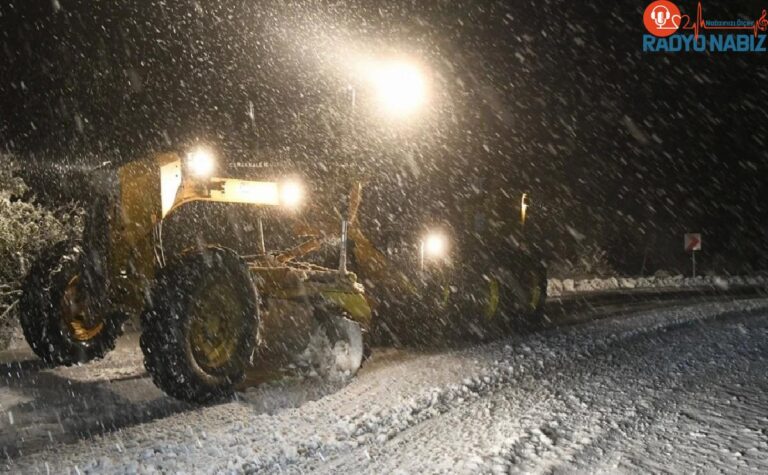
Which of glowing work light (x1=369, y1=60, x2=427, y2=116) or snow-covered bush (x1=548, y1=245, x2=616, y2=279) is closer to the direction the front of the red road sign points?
the glowing work light

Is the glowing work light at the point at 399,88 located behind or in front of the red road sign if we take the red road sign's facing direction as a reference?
in front

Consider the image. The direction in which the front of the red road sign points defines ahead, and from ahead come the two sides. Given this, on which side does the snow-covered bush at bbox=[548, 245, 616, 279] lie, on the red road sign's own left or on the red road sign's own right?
on the red road sign's own right

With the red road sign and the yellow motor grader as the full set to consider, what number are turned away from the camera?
0

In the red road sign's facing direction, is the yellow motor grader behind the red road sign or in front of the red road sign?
in front

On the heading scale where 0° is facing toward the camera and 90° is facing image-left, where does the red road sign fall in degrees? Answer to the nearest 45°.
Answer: approximately 0°
